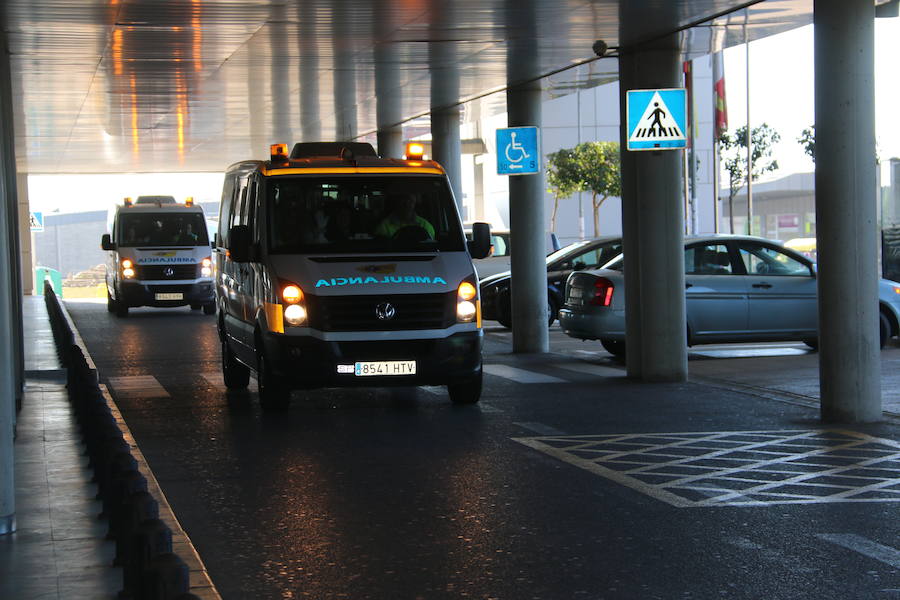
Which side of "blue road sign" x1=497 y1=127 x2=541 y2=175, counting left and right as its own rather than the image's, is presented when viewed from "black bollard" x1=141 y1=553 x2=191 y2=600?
front

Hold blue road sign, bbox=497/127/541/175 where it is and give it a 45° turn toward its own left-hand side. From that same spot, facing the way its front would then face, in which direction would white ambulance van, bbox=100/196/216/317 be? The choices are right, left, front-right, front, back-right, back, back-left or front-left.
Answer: back

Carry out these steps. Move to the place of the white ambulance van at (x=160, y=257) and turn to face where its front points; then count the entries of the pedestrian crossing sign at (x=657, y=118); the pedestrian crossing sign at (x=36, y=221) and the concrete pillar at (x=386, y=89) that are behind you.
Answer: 1

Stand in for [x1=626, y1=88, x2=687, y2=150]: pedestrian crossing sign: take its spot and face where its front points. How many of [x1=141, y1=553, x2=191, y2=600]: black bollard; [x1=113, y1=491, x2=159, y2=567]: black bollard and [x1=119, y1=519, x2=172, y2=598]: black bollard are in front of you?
3

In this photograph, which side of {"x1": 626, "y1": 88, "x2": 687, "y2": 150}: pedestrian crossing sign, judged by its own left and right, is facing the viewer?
front

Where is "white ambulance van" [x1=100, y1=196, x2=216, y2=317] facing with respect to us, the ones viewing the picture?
facing the viewer

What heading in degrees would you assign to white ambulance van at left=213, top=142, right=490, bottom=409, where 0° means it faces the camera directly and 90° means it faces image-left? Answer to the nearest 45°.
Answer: approximately 0°

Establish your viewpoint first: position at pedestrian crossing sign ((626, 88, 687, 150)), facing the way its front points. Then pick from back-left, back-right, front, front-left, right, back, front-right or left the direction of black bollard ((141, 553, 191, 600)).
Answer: front
